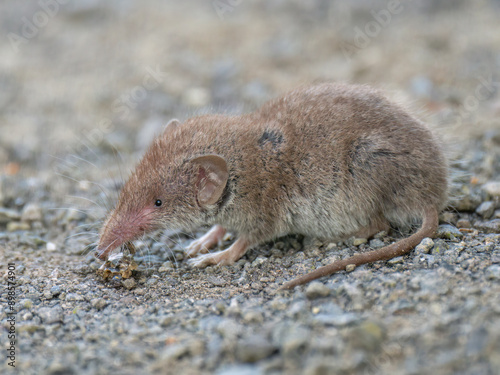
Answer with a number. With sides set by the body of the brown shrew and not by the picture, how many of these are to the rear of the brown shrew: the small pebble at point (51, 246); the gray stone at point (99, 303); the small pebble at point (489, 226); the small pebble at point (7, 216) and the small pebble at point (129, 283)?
1

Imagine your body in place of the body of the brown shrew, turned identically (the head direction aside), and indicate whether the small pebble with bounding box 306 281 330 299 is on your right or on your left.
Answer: on your left

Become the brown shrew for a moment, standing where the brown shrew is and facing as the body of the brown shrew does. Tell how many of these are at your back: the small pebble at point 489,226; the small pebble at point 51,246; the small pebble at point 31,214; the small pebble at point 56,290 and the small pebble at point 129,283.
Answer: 1

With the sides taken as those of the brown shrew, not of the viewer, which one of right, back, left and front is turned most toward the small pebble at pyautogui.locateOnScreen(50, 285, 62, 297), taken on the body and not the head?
front

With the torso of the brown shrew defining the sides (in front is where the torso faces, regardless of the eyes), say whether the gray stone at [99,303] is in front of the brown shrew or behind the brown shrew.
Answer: in front

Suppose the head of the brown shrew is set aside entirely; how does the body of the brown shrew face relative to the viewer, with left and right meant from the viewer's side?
facing to the left of the viewer

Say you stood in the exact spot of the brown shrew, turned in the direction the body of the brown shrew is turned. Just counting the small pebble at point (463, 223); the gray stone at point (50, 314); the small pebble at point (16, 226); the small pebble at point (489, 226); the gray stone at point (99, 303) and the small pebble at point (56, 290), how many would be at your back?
2

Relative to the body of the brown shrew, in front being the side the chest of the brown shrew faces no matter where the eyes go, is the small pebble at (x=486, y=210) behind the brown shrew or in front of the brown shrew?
behind

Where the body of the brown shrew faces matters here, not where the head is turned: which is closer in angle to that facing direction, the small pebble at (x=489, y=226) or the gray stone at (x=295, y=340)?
the gray stone

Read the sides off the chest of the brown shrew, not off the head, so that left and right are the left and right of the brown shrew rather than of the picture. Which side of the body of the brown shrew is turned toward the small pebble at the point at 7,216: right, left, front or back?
front

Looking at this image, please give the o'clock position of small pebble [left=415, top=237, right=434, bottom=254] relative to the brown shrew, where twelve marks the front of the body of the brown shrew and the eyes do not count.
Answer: The small pebble is roughly at 7 o'clock from the brown shrew.

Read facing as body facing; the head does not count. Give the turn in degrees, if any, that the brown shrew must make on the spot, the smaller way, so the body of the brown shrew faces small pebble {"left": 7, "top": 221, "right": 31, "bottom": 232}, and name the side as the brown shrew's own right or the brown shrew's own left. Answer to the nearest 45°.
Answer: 0° — it already faces it
